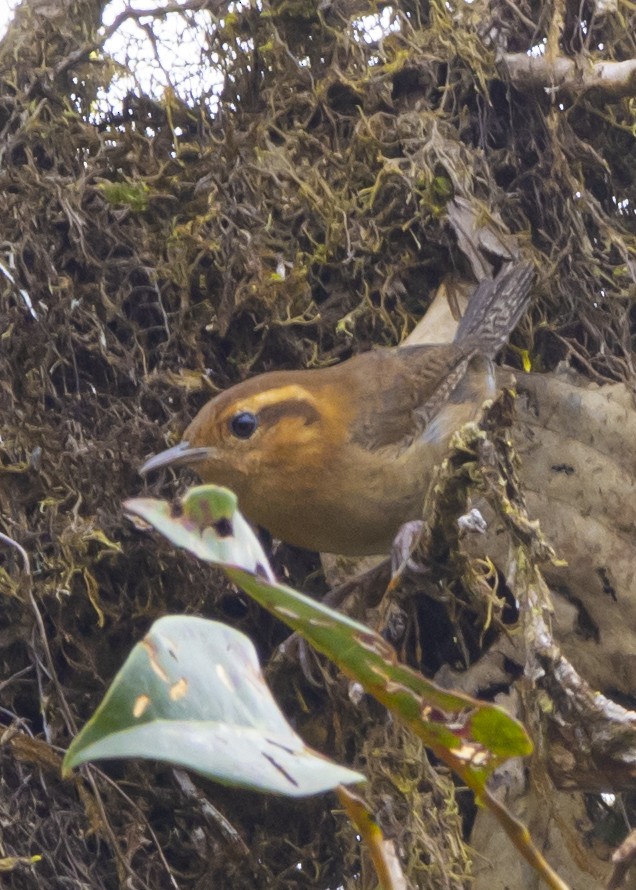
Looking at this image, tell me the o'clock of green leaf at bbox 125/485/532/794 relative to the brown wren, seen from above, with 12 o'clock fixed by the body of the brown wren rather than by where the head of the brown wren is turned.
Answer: The green leaf is roughly at 9 o'clock from the brown wren.

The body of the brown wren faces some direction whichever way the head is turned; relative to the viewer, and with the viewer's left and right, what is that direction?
facing to the left of the viewer

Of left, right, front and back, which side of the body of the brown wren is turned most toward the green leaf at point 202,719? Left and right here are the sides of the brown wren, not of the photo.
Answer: left
